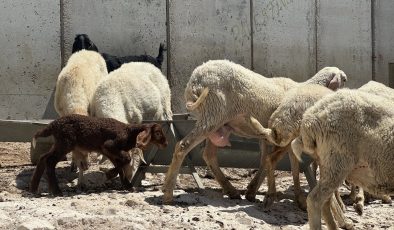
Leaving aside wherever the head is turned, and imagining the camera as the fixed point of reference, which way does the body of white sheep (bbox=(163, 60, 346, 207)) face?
to the viewer's right

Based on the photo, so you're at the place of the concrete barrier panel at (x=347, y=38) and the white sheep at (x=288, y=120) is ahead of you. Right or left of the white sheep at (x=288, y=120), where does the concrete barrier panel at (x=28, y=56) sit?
right

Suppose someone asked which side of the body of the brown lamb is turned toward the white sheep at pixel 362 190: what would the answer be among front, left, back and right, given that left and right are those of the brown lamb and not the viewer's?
front

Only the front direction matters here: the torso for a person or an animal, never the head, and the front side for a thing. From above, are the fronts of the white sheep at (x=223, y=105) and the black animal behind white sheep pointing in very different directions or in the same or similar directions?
very different directions

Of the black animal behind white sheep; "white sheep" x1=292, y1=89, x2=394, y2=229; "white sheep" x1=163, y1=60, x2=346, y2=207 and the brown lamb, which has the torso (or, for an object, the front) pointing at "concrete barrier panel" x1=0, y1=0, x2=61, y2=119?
the black animal behind white sheep

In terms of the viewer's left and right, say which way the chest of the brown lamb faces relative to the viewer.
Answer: facing to the right of the viewer

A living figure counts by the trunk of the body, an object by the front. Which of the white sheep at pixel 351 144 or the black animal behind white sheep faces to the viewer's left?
the black animal behind white sheep

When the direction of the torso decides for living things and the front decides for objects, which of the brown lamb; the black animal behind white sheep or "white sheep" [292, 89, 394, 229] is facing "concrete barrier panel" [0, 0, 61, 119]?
the black animal behind white sheep

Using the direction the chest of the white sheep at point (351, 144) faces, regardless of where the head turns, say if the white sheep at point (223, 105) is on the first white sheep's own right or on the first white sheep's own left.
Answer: on the first white sheep's own left

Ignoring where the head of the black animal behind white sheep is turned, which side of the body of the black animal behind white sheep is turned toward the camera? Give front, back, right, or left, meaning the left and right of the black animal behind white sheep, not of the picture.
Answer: left

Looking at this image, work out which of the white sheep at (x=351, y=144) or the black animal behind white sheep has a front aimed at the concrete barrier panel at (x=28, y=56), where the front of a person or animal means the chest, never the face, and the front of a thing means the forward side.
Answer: the black animal behind white sheep
